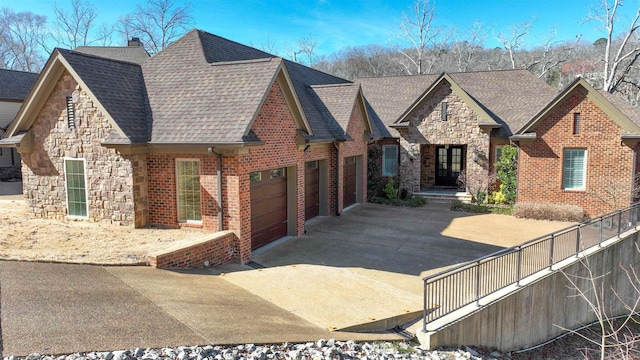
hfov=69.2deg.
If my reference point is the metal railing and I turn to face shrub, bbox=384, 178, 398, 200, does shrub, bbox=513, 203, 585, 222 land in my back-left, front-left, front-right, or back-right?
front-right

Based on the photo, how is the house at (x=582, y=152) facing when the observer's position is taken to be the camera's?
facing the viewer

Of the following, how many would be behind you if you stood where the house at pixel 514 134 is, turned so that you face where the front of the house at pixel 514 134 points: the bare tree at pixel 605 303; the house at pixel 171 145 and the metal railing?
0

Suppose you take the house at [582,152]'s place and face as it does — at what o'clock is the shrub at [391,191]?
The shrub is roughly at 3 o'clock from the house.

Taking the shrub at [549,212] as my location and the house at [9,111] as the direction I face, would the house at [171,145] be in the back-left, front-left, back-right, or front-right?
front-left
